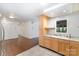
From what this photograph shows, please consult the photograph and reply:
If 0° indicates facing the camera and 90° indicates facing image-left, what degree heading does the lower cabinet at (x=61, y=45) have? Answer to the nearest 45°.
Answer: approximately 45°

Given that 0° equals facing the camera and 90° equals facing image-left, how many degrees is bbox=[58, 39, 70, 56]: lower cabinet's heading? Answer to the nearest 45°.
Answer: approximately 45°
